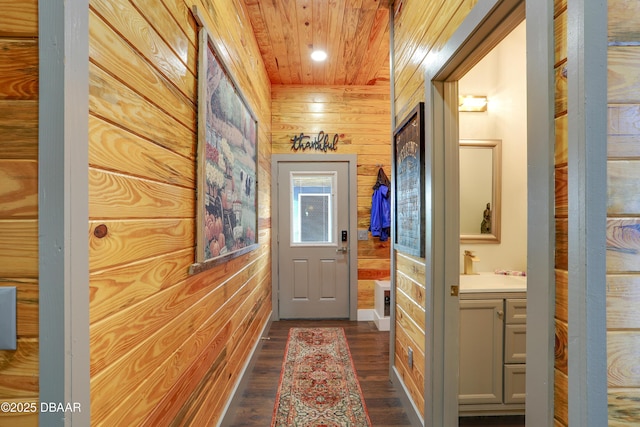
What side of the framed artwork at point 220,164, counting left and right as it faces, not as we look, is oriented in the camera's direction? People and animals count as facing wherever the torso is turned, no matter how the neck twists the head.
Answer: right

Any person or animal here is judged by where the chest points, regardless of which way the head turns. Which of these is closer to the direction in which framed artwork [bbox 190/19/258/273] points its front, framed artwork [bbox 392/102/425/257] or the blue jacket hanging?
the framed artwork

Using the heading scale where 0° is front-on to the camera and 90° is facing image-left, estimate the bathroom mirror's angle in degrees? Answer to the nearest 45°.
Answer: approximately 0°

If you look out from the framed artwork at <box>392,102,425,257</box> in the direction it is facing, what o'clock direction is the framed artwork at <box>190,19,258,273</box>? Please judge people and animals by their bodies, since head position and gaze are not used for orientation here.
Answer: the framed artwork at <box>190,19,258,273</box> is roughly at 11 o'clock from the framed artwork at <box>392,102,425,257</box>.

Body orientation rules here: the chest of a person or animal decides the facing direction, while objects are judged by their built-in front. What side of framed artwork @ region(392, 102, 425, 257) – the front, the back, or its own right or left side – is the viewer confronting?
left

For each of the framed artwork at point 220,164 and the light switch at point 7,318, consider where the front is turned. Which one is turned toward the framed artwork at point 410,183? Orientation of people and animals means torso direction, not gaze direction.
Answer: the framed artwork at point 220,164
